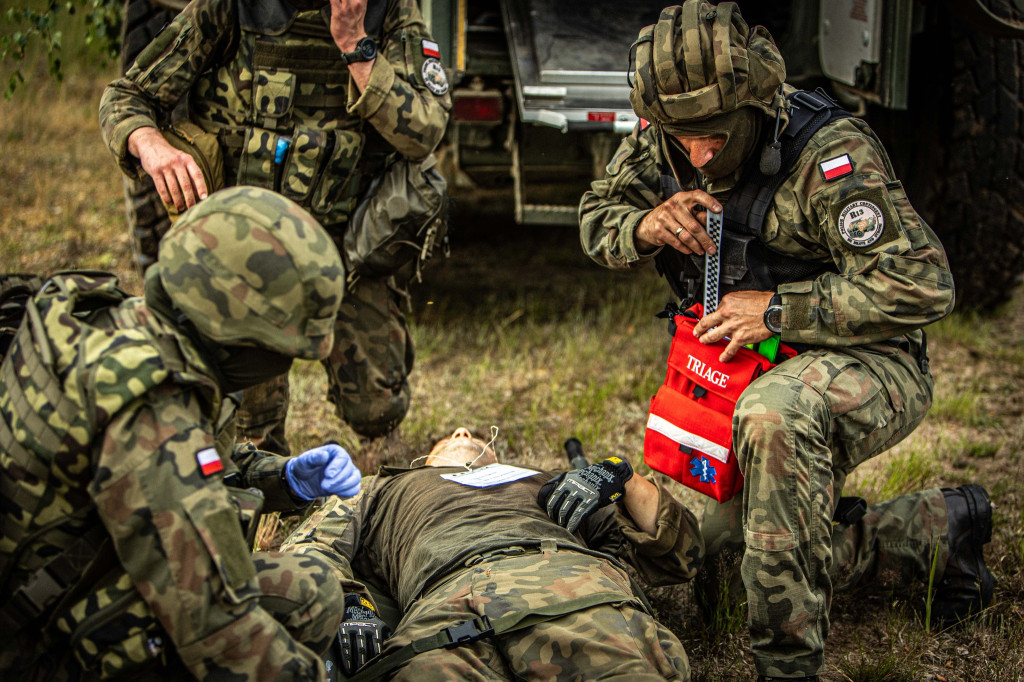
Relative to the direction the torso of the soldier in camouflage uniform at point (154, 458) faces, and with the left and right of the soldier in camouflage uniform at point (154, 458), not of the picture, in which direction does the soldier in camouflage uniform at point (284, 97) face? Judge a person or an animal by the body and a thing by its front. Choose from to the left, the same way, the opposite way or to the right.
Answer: to the right

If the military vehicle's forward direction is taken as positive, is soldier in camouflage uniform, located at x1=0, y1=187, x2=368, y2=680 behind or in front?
behind

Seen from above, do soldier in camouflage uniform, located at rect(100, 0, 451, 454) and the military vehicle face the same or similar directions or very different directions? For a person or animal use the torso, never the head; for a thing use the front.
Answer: very different directions

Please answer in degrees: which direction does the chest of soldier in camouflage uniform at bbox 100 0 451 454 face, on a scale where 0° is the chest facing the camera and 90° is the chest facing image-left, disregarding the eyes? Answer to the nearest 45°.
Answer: approximately 0°

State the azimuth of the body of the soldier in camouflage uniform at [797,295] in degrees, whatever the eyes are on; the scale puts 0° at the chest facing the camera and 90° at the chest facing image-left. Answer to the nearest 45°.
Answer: approximately 45°

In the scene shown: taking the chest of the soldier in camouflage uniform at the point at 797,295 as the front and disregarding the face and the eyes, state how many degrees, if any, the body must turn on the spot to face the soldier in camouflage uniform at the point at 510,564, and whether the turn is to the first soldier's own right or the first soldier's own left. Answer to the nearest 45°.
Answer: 0° — they already face them

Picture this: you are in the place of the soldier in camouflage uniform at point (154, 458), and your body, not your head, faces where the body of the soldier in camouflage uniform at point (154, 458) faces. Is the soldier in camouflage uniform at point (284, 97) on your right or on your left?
on your left

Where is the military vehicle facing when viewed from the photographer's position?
facing away from the viewer

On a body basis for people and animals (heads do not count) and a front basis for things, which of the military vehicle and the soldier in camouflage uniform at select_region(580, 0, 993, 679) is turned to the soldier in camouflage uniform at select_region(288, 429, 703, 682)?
the soldier in camouflage uniform at select_region(580, 0, 993, 679)

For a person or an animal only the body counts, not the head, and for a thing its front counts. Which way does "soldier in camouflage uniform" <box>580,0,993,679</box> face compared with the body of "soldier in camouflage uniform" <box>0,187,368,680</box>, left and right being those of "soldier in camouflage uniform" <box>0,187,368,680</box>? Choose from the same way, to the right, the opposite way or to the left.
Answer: the opposite way
